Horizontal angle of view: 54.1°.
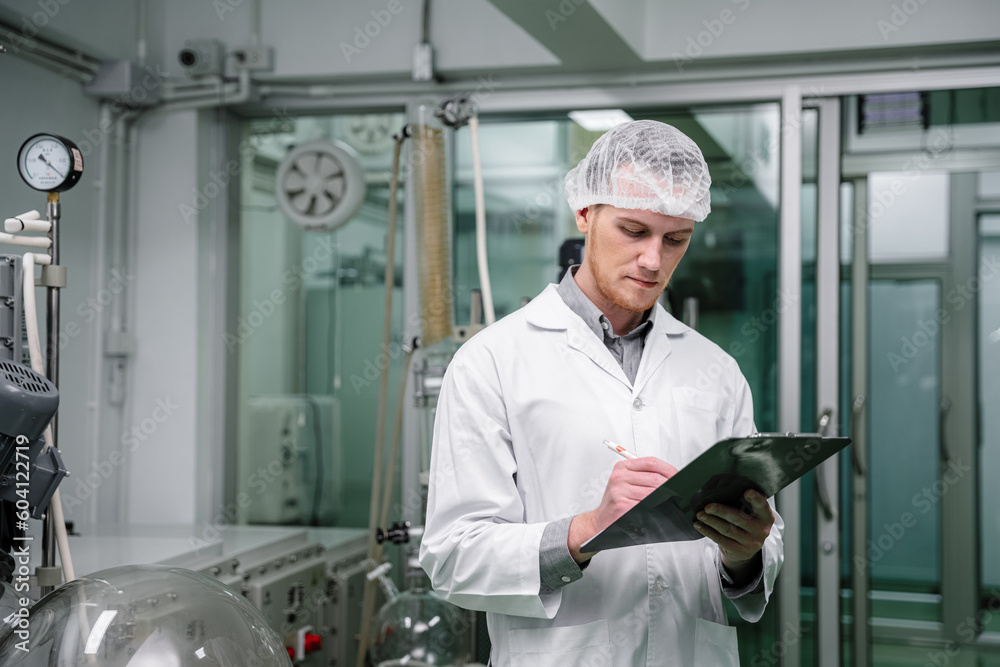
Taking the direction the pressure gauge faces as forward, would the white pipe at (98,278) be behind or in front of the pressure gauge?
behind

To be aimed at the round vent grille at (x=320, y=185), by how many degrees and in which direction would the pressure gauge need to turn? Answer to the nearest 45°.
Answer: approximately 180°

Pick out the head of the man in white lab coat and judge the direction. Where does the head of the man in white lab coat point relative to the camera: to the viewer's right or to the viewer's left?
to the viewer's right

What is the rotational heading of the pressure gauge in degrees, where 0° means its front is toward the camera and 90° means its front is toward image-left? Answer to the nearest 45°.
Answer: approximately 45°

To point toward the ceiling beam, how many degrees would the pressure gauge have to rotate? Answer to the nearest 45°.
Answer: approximately 135° to its left

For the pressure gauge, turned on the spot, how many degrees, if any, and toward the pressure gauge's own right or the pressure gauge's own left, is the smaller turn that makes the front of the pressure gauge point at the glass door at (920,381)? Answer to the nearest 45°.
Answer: approximately 135° to the pressure gauge's own left

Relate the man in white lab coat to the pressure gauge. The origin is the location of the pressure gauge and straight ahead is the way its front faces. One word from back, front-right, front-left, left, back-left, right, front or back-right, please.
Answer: left

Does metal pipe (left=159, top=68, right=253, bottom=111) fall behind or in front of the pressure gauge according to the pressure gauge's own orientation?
behind
